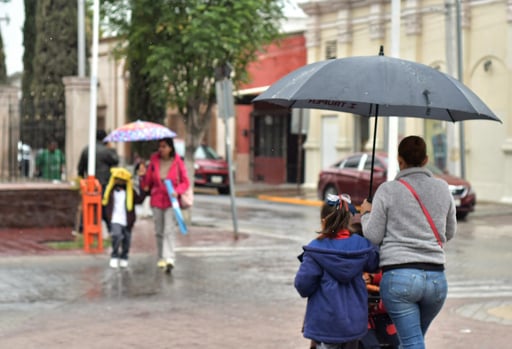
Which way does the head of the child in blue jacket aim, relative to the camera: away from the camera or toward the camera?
away from the camera

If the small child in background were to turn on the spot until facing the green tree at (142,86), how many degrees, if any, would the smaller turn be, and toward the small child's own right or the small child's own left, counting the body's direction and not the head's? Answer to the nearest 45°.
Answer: approximately 180°

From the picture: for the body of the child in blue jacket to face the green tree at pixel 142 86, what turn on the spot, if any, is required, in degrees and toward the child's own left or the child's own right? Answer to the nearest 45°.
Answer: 0° — they already face it

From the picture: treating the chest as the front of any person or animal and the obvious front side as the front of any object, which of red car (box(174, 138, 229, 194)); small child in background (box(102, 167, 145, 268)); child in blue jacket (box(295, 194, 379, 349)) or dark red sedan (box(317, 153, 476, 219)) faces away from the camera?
the child in blue jacket

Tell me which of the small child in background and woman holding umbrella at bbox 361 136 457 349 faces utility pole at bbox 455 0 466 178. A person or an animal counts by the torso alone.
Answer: the woman holding umbrella

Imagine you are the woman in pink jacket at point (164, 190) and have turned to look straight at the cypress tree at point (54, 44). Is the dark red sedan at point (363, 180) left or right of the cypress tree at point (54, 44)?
right

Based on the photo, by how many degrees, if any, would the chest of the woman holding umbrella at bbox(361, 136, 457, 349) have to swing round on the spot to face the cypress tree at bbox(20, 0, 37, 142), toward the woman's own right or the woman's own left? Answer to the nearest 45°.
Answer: approximately 45° to the woman's own left

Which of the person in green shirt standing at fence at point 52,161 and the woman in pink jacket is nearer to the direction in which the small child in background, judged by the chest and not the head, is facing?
the woman in pink jacket

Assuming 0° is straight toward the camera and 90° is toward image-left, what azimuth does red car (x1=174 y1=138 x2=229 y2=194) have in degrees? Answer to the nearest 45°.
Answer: approximately 315°

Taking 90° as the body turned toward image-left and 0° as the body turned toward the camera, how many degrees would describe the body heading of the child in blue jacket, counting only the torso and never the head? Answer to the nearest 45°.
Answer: approximately 180°

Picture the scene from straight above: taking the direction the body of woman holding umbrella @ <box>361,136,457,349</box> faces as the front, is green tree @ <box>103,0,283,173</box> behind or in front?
in front

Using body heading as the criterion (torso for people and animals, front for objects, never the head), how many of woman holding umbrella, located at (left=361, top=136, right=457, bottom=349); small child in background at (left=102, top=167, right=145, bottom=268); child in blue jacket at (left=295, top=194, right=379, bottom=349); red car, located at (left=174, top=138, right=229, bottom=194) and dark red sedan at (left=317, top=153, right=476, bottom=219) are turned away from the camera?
2

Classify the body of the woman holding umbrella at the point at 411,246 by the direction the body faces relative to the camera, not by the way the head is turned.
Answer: away from the camera

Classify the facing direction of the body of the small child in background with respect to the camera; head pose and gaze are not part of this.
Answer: toward the camera
